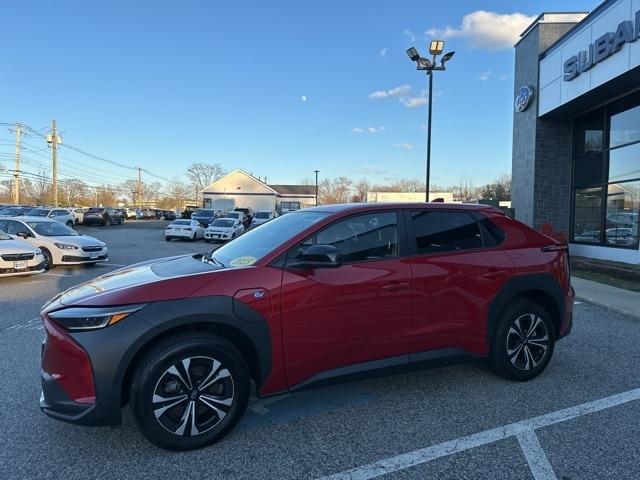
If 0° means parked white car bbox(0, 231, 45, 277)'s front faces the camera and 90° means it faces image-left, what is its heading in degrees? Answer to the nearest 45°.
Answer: approximately 315°

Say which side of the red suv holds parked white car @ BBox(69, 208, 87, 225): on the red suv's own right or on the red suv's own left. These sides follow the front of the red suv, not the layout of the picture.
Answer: on the red suv's own right

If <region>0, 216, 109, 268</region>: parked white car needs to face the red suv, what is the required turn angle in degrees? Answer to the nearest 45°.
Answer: approximately 45° to its right

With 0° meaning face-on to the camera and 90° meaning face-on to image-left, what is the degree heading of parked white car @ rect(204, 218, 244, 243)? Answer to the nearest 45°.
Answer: approximately 45°

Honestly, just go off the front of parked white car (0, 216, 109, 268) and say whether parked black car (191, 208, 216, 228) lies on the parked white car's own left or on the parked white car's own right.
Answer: on the parked white car's own left

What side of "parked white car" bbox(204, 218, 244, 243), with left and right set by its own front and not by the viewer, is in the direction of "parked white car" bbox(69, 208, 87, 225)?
right
